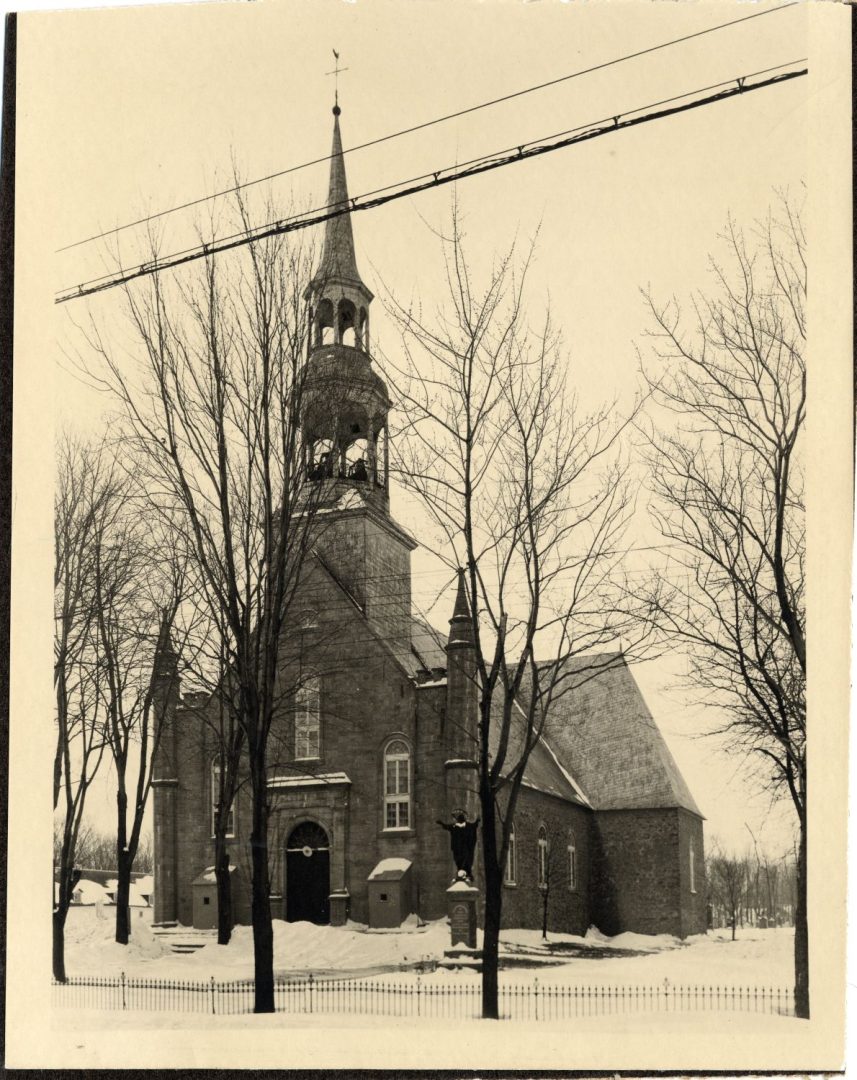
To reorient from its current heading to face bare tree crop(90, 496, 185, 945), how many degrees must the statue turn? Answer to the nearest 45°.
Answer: approximately 45° to its right

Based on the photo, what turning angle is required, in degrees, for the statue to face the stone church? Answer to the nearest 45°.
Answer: approximately 180°

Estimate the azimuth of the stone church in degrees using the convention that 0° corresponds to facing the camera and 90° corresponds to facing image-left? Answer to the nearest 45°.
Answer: approximately 45°

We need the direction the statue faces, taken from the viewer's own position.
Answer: facing the viewer

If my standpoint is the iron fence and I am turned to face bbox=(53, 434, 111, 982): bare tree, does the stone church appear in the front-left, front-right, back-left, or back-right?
front-right

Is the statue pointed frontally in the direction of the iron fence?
yes

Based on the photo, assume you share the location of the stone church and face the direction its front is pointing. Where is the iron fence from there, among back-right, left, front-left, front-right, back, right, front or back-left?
front-left

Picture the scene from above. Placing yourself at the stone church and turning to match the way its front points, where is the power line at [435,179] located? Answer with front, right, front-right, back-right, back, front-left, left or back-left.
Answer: front-left

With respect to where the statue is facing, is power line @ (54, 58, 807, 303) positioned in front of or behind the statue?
in front

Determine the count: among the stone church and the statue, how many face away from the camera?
0
